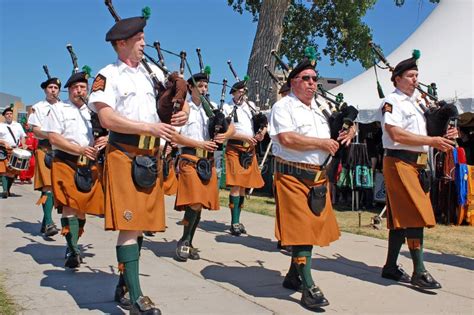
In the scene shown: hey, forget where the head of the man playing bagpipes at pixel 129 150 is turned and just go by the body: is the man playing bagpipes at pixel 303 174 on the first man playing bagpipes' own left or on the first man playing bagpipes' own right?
on the first man playing bagpipes' own left

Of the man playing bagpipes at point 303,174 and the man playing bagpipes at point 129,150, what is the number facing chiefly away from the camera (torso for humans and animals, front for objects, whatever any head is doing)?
0
